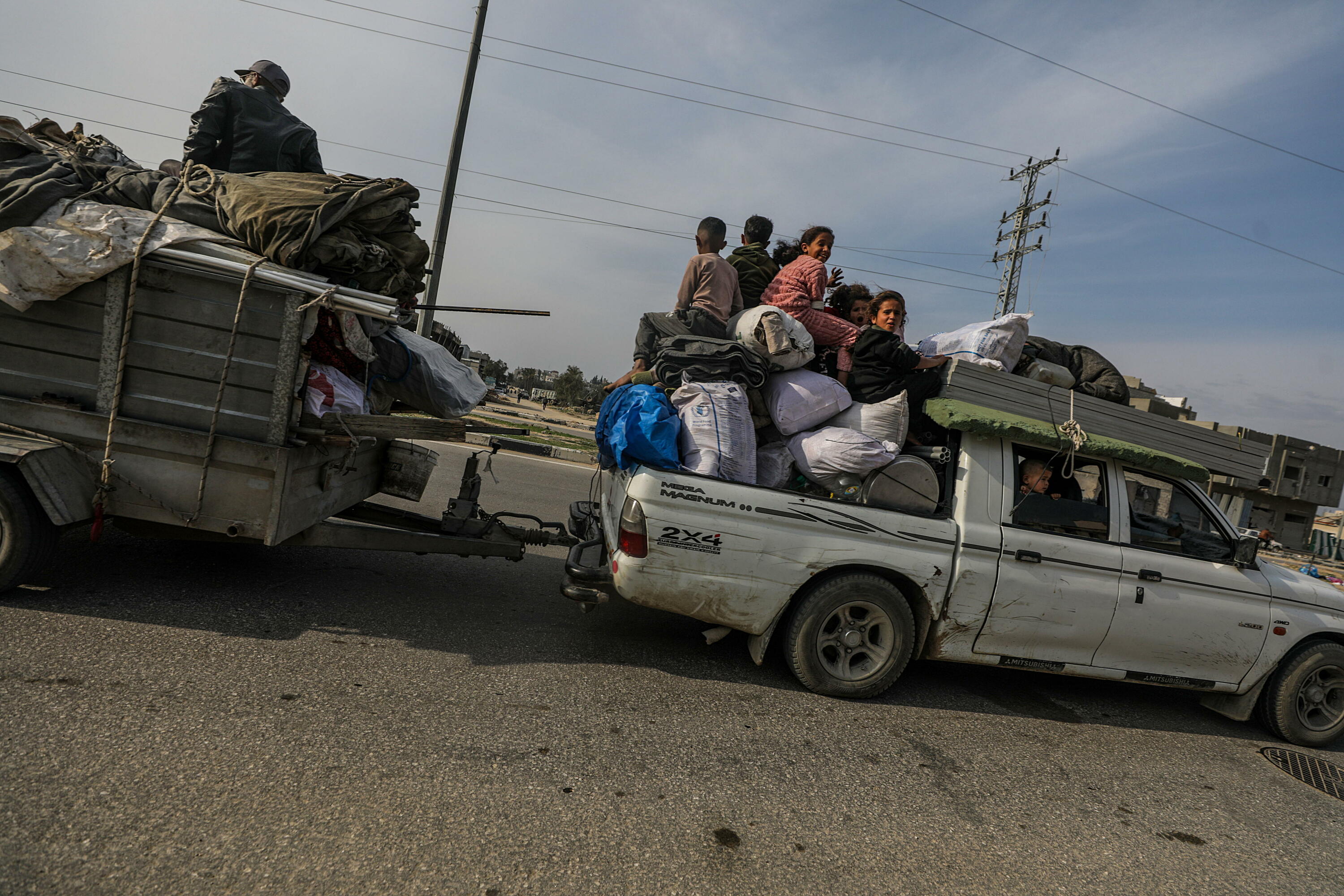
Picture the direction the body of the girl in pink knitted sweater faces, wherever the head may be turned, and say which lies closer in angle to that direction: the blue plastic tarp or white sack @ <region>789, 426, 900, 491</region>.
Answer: the white sack

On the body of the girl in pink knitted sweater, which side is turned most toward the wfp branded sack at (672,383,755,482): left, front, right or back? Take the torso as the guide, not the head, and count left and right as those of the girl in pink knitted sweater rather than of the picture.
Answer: back

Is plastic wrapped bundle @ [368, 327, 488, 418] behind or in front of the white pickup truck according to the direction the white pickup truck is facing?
behind

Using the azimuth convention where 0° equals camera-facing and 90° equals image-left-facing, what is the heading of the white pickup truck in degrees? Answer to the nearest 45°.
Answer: approximately 270°

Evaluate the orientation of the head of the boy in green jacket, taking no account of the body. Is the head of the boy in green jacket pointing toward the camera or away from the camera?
away from the camera
